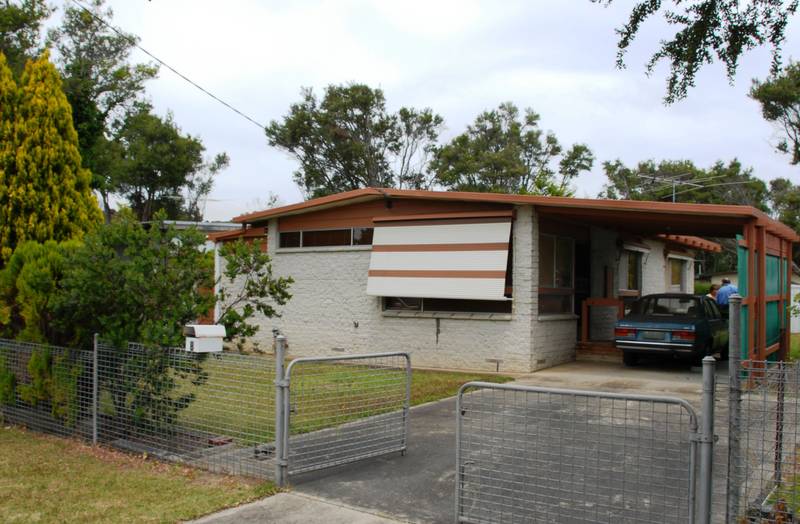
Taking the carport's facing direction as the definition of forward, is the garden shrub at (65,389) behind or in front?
in front

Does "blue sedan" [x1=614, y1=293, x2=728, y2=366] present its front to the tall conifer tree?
no

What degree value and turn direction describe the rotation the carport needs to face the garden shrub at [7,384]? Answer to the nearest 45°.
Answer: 0° — it already faces it

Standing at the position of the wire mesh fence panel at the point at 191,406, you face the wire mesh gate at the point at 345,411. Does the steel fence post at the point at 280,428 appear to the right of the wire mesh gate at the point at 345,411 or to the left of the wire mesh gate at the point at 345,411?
right

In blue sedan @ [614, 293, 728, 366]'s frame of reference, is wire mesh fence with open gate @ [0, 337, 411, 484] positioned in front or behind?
behind

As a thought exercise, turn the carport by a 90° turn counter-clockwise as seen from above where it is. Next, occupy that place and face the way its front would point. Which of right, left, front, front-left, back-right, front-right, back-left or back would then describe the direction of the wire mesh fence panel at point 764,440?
front-right

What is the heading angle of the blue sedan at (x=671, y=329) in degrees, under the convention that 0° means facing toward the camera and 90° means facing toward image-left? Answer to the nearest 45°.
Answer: approximately 225°

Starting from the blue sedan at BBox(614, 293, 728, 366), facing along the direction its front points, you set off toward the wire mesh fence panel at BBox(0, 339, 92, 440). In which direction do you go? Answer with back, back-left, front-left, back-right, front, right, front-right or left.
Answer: back

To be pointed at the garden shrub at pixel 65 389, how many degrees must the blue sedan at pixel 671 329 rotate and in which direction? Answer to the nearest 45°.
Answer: approximately 180°

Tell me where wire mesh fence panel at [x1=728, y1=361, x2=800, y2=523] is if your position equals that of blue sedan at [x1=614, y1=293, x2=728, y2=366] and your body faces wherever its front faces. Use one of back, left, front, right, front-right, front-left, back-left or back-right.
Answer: back-right

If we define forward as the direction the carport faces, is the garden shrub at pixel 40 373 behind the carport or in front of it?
in front

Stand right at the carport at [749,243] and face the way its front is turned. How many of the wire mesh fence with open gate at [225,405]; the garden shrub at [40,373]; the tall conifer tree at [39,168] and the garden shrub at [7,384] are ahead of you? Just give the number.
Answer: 4
